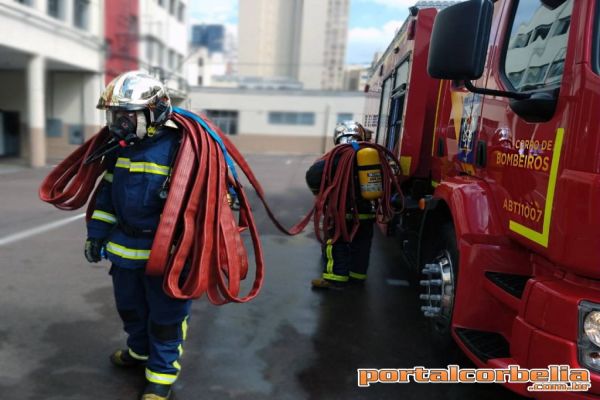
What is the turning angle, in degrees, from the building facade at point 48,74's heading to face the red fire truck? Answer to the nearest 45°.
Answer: approximately 45° to its right

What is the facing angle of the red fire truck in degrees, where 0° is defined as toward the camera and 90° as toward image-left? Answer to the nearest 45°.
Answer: approximately 315°

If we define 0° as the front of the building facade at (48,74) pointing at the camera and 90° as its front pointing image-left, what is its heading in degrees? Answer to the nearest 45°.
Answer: approximately 315°

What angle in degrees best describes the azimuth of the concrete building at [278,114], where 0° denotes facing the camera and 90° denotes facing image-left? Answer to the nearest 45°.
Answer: approximately 0°

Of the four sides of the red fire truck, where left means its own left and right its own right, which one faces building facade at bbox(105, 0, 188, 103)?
back

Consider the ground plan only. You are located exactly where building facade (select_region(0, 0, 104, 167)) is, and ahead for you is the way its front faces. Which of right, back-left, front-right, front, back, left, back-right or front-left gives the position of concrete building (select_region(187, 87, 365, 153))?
left

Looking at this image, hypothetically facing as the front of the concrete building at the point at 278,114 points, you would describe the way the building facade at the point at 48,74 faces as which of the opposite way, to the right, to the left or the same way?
to the left

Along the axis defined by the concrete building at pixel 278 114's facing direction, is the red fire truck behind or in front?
in front
